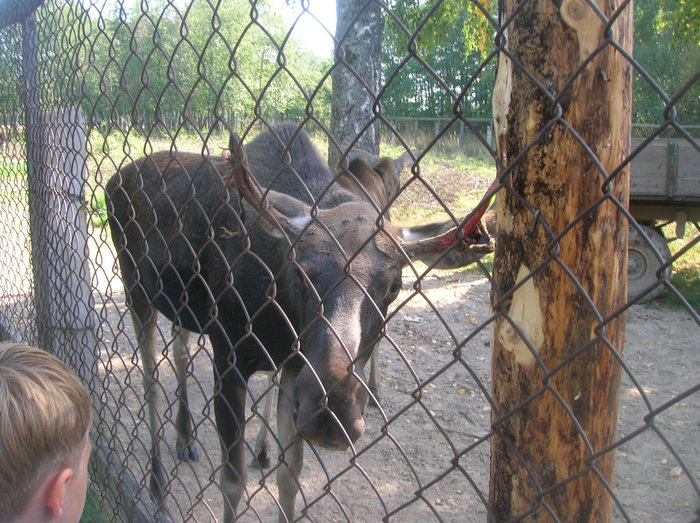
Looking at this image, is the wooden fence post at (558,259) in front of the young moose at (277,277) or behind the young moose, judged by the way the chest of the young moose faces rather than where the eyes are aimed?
in front

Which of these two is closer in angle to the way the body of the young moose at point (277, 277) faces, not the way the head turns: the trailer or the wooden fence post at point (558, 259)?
the wooden fence post

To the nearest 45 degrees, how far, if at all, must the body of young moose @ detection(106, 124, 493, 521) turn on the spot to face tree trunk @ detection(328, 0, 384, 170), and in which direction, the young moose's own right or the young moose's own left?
approximately 135° to the young moose's own left

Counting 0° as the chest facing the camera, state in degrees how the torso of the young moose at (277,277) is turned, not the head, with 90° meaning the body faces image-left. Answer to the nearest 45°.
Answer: approximately 315°

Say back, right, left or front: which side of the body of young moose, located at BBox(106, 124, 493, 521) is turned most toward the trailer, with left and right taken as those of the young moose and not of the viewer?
left

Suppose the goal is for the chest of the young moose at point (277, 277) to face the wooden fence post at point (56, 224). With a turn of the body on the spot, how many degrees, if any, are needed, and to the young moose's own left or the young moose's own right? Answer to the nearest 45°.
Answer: approximately 180°
